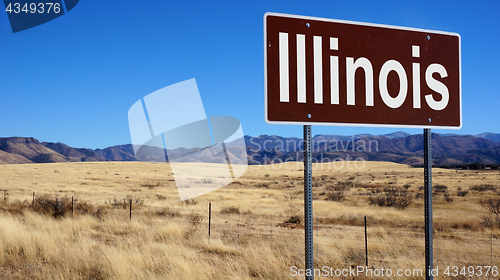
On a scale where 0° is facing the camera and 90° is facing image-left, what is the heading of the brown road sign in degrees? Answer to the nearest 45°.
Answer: approximately 315°

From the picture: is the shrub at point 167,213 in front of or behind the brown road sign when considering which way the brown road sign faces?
behind

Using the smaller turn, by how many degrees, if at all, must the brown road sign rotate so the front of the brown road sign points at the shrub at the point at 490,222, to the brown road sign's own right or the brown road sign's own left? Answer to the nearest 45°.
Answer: approximately 135° to the brown road sign's own left
